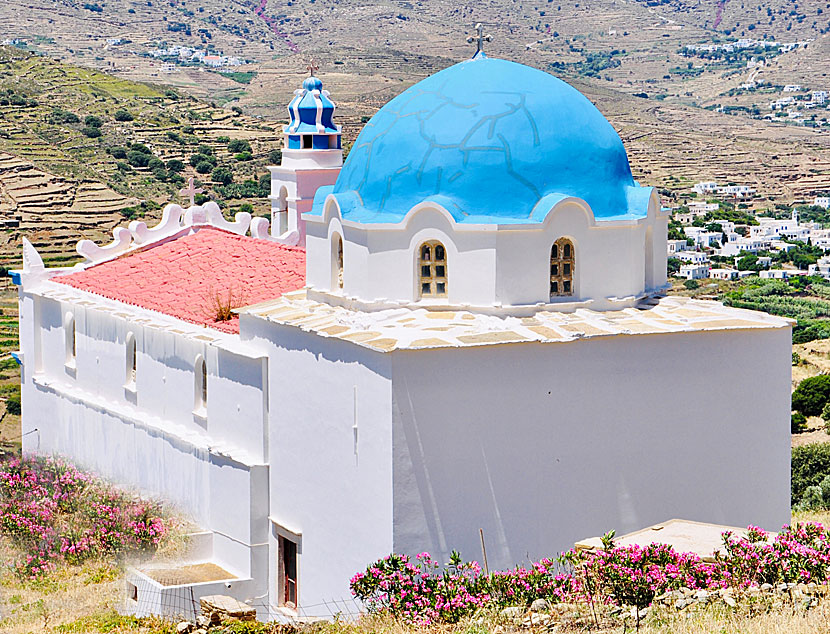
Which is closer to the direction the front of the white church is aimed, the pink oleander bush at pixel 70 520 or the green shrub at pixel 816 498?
the pink oleander bush

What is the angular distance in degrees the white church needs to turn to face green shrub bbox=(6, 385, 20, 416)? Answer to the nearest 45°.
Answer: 0° — it already faces it

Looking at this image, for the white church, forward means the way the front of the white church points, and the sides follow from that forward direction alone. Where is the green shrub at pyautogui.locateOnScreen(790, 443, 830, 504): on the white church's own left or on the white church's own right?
on the white church's own right

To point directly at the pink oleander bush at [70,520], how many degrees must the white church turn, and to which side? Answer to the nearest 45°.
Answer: approximately 90° to its left

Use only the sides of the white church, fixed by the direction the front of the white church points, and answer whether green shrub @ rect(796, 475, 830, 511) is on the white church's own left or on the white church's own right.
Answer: on the white church's own right
